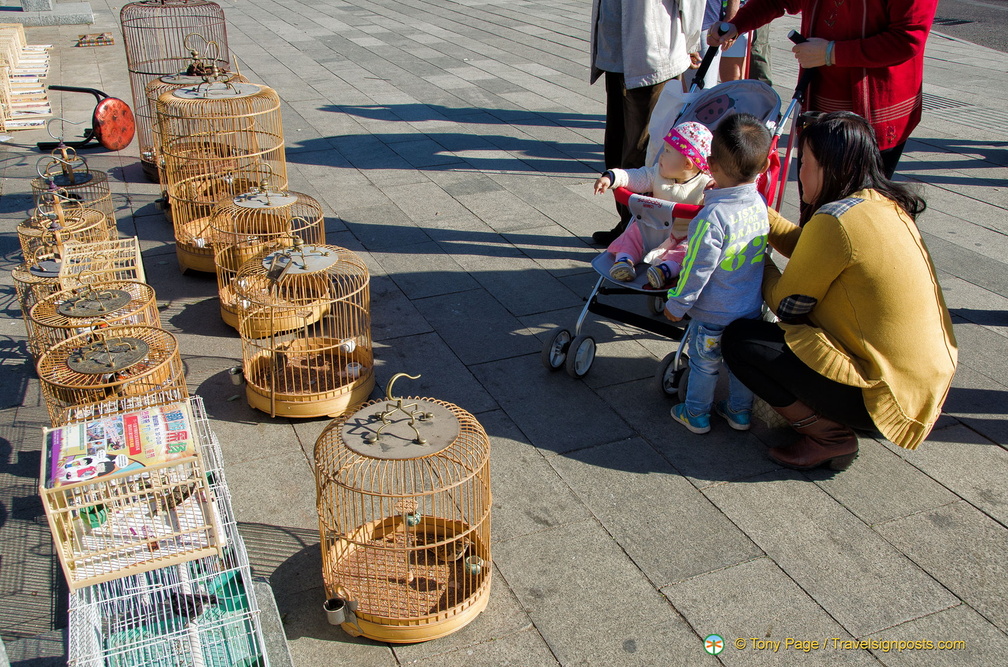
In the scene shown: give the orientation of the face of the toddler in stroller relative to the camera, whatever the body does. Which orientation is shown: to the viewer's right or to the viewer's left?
to the viewer's left

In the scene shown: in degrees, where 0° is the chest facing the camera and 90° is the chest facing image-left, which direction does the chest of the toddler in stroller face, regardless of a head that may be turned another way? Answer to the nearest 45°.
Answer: approximately 45°

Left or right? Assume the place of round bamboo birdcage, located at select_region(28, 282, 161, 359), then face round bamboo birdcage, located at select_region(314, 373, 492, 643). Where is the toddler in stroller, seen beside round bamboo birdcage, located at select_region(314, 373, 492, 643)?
left

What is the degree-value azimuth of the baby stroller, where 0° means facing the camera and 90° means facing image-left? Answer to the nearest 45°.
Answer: approximately 45°

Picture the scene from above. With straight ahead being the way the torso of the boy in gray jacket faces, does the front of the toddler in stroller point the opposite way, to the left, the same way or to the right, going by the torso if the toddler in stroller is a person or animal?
to the left

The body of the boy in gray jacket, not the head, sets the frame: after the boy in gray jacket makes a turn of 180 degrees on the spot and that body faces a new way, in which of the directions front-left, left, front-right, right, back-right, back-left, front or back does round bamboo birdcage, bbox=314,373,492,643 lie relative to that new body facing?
right

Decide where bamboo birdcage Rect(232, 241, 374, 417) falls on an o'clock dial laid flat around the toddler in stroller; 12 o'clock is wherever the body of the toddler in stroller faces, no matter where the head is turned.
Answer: The bamboo birdcage is roughly at 1 o'clock from the toddler in stroller.

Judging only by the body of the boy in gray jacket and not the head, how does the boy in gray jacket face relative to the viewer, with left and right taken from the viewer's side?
facing away from the viewer and to the left of the viewer

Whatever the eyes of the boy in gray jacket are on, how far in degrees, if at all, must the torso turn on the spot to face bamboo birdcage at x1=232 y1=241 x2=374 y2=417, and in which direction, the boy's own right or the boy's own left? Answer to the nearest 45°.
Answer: approximately 45° to the boy's own left

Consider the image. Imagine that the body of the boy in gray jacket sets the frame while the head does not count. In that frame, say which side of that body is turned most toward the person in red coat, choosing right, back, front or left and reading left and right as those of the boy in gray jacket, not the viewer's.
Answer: right

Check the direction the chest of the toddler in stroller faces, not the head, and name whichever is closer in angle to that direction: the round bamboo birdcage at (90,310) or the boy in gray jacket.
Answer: the round bamboo birdcage
